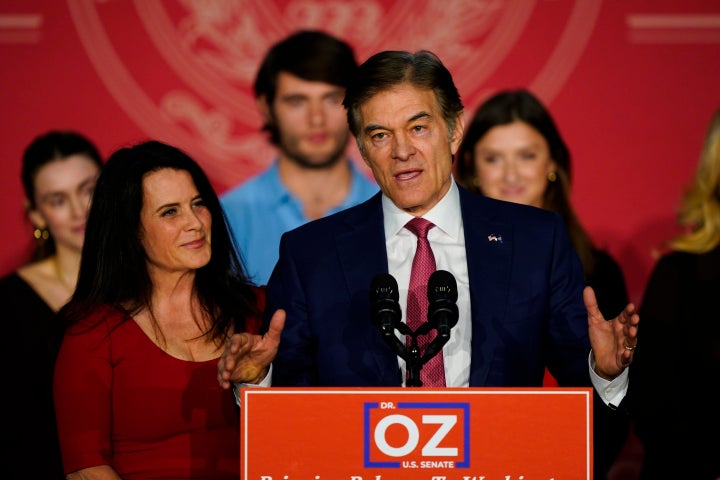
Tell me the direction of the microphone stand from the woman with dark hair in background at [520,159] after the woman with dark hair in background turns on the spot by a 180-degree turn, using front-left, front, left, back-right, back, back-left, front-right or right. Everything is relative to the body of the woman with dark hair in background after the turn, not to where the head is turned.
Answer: back

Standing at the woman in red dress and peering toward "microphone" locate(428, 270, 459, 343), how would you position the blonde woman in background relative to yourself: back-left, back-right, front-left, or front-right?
front-left

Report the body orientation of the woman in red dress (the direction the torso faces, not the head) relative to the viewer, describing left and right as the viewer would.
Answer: facing the viewer and to the right of the viewer

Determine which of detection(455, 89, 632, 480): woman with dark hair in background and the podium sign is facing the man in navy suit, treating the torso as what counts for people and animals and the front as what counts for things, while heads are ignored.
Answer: the woman with dark hair in background

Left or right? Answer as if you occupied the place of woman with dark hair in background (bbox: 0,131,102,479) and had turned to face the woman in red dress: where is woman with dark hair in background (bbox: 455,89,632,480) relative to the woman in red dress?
left

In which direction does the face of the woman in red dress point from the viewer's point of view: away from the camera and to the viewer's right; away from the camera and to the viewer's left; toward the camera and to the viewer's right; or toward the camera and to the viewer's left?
toward the camera and to the viewer's right

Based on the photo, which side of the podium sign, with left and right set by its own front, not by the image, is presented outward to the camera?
front

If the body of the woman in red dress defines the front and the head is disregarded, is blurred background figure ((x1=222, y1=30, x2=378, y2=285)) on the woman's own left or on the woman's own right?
on the woman's own left

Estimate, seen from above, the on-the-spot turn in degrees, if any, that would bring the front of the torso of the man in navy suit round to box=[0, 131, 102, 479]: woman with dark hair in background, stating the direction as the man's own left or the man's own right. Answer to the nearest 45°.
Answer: approximately 135° to the man's own right

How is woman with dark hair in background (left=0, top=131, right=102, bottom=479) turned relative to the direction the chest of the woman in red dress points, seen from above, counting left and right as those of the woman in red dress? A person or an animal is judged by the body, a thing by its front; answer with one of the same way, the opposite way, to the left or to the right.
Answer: the same way

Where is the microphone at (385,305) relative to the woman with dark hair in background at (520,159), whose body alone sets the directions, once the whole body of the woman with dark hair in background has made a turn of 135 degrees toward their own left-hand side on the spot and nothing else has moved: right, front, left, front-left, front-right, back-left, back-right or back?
back-right

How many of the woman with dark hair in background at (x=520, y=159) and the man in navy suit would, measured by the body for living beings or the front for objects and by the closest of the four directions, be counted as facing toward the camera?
2

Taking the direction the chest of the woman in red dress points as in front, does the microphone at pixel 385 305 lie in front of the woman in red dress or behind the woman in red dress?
in front

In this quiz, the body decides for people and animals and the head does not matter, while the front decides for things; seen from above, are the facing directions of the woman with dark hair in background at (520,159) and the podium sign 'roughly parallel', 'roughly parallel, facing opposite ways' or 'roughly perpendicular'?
roughly parallel

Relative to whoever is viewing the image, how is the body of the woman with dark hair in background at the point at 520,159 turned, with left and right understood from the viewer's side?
facing the viewer
